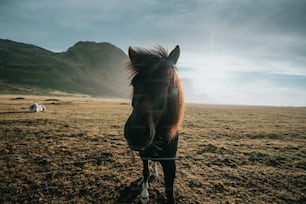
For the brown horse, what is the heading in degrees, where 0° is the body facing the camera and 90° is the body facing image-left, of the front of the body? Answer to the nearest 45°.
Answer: approximately 0°
